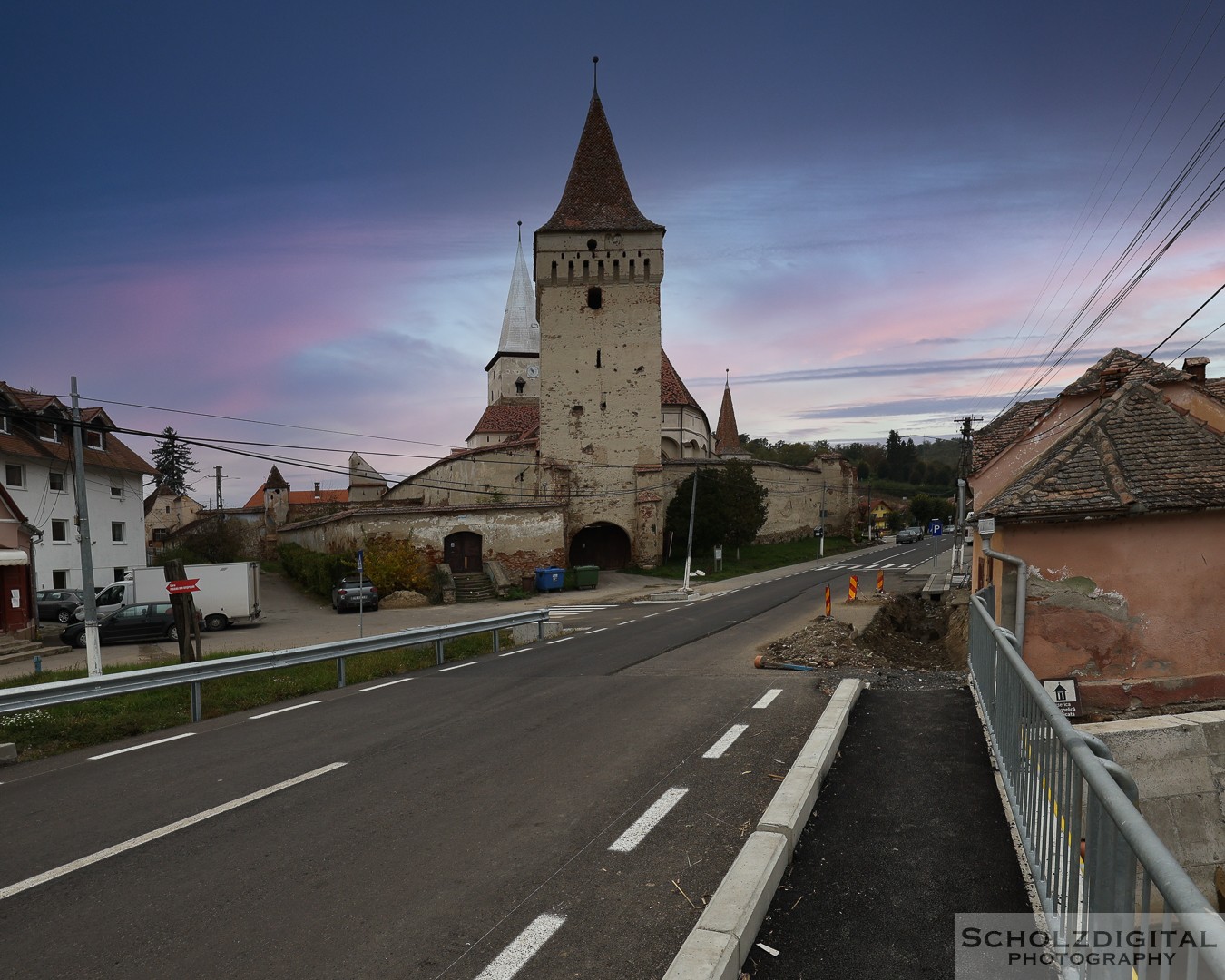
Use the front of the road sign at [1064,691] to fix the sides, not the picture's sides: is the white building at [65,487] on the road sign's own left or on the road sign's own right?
on the road sign's own right

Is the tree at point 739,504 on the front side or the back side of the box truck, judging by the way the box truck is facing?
on the back side

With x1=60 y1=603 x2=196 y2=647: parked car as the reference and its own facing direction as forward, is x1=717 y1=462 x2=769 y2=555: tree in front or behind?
behind

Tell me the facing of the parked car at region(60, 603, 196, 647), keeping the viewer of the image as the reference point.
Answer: facing to the left of the viewer

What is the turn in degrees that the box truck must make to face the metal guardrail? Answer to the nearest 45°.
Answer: approximately 90° to its left

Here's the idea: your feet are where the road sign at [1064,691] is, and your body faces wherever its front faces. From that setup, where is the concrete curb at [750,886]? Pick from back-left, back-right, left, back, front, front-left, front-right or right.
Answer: front

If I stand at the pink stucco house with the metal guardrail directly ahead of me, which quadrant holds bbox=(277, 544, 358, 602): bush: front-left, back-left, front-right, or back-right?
front-right

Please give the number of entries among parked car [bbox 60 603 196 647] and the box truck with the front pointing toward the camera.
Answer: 0

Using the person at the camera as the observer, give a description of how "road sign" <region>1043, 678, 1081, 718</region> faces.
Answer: facing the viewer

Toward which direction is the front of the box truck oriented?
to the viewer's left

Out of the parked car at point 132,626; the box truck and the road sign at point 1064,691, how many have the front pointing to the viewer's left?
2

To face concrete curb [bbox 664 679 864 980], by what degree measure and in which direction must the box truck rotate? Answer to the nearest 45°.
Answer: approximately 90° to its left

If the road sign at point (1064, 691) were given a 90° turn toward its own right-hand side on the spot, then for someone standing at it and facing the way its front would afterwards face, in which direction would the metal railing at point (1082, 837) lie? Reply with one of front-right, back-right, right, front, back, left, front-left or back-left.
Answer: left

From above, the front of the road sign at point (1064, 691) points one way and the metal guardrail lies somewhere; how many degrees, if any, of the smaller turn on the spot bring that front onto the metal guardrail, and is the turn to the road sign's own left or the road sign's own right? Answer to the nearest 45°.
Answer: approximately 45° to the road sign's own right
